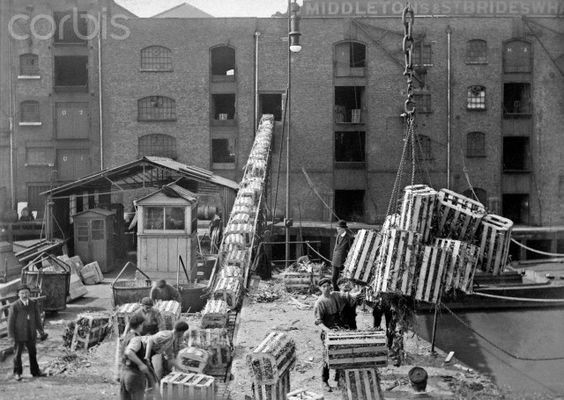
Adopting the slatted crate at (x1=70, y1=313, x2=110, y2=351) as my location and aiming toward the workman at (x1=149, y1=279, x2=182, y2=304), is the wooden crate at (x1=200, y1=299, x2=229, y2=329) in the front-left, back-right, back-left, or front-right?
front-right

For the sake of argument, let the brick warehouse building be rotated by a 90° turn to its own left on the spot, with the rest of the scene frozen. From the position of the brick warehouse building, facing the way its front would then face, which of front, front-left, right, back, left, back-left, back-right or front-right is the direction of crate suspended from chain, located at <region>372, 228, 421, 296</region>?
right

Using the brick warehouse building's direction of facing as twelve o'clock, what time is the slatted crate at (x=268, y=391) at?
The slatted crate is roughly at 12 o'clock from the brick warehouse building.

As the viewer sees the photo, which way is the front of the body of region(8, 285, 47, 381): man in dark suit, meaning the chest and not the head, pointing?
toward the camera

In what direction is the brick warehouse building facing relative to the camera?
toward the camera

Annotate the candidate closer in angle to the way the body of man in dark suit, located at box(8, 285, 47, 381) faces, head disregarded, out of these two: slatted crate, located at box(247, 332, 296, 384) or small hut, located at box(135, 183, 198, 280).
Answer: the slatted crate

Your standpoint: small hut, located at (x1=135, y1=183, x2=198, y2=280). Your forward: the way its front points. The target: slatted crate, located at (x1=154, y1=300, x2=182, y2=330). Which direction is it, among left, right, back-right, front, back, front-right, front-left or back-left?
front

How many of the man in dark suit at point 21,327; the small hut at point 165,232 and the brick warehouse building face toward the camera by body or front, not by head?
3

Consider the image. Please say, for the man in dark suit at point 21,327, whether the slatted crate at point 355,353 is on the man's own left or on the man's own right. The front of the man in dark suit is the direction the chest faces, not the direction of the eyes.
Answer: on the man's own left

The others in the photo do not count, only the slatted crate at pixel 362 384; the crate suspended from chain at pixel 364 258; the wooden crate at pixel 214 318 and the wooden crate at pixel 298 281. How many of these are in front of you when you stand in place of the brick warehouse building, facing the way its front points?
4

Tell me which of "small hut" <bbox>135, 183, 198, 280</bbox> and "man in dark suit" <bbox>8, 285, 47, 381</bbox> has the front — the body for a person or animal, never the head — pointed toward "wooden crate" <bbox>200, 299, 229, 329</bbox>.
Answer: the small hut

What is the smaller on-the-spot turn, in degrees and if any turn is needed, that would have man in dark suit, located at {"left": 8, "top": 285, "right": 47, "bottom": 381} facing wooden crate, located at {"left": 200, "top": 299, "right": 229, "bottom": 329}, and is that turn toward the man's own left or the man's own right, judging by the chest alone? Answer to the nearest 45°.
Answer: approximately 90° to the man's own left

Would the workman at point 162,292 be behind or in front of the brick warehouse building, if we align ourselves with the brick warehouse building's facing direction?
in front

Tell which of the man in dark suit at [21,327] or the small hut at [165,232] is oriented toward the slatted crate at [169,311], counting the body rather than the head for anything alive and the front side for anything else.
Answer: the small hut

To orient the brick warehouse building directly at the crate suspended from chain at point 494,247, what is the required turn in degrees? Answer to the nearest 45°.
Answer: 0° — it already faces it

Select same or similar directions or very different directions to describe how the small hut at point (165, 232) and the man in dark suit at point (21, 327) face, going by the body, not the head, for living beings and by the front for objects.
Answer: same or similar directions

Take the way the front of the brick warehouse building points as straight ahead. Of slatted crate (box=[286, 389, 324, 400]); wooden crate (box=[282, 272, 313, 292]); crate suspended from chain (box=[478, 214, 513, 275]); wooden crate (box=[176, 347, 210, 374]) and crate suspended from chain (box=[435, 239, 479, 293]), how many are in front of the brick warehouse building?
5

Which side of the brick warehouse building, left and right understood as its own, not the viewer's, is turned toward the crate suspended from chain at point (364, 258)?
front

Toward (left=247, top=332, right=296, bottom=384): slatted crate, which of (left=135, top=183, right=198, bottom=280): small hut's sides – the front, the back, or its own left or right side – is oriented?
front
